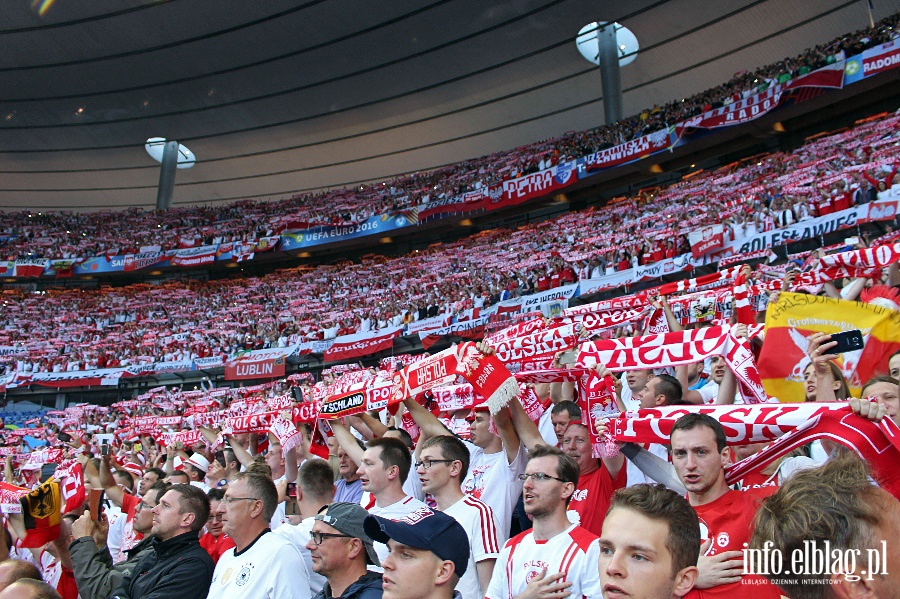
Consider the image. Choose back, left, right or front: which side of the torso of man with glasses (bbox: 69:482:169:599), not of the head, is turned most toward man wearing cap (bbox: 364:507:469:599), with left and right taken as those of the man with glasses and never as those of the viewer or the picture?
left

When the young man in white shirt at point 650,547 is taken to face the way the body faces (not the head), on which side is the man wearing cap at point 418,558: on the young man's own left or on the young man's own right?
on the young man's own right

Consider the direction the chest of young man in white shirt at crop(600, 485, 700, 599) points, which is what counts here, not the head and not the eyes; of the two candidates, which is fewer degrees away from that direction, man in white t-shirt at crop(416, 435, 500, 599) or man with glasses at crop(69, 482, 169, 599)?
the man with glasses

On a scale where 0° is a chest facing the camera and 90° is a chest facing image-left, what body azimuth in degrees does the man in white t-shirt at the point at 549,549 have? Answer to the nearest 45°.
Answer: approximately 45°

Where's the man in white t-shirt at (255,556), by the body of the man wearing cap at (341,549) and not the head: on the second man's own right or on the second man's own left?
on the second man's own right

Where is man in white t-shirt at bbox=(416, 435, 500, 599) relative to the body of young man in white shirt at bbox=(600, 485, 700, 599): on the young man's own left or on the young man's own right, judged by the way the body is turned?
on the young man's own right
